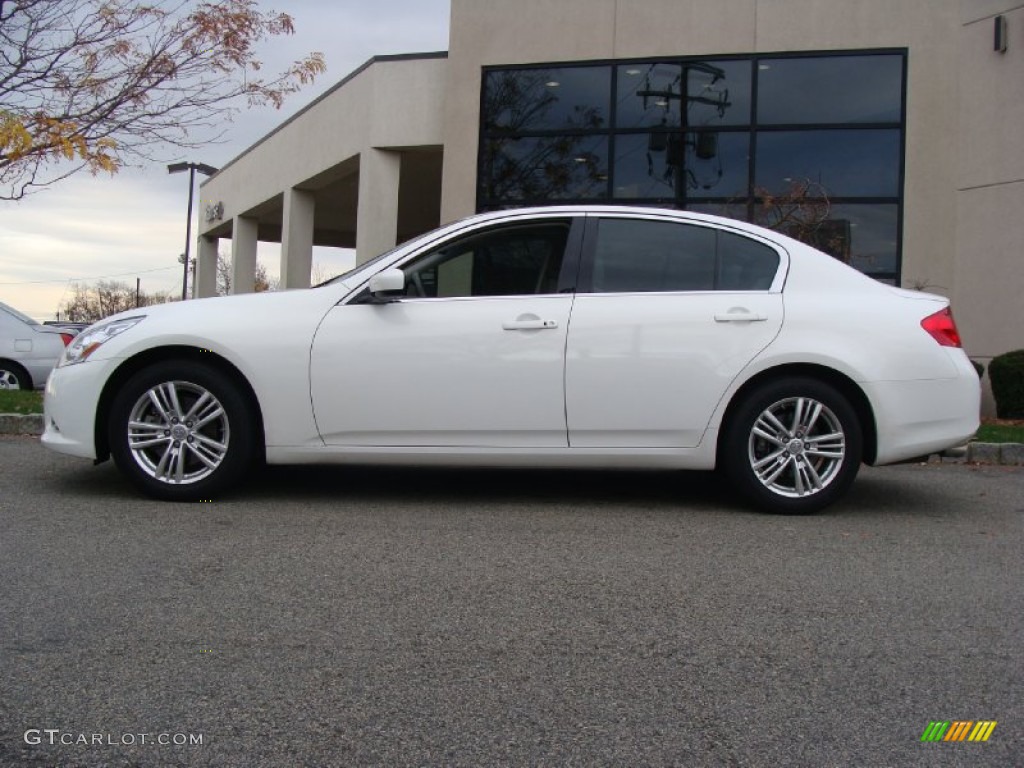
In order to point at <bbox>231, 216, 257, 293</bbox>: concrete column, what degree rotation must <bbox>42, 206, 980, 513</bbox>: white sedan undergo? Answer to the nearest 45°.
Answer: approximately 90° to its right

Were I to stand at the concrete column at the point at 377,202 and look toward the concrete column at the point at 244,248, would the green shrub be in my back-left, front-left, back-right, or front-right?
back-right

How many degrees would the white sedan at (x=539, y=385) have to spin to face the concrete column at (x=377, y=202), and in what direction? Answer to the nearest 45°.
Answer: approximately 90° to its right

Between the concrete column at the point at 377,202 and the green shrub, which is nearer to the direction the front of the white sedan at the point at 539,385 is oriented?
the concrete column

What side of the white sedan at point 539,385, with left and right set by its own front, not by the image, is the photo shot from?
left

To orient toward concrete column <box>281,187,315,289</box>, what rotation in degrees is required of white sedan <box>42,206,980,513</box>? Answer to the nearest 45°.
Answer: approximately 90° to its right
